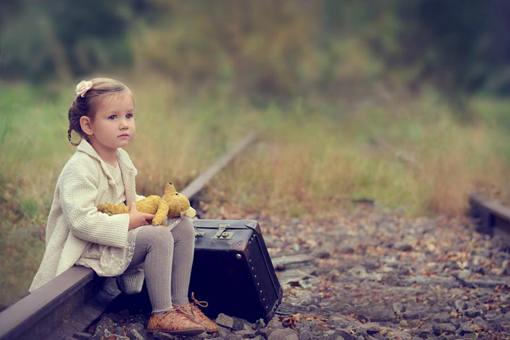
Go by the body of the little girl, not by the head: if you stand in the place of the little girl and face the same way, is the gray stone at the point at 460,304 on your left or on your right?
on your left

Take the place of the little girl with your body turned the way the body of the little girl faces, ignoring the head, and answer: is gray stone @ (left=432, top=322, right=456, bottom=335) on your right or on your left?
on your left

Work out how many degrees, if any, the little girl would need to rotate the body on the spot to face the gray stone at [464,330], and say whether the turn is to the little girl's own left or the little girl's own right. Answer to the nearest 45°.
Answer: approximately 45° to the little girl's own left

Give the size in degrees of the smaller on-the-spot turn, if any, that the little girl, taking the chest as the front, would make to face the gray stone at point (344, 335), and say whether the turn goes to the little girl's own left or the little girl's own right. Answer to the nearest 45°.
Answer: approximately 45° to the little girl's own left

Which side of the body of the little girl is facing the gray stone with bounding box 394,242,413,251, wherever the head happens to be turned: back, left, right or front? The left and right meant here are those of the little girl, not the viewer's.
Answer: left

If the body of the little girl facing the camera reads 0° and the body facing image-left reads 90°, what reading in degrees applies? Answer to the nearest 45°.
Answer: approximately 315°

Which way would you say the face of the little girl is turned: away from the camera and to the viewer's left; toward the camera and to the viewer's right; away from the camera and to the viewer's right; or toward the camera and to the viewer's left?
toward the camera and to the viewer's right

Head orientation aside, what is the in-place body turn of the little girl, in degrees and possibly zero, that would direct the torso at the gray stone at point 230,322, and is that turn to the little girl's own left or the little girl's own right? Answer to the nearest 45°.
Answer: approximately 45° to the little girl's own left

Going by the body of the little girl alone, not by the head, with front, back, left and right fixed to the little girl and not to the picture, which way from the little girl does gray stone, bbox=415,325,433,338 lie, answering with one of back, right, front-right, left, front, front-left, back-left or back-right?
front-left

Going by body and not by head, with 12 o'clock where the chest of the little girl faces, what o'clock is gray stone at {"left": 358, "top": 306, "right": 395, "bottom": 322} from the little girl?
The gray stone is roughly at 10 o'clock from the little girl.
